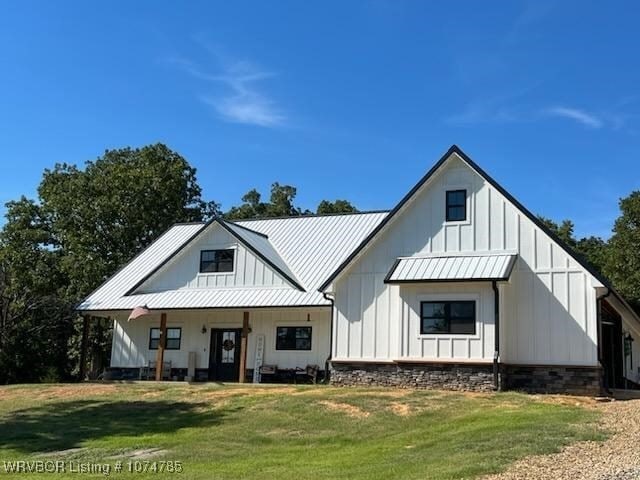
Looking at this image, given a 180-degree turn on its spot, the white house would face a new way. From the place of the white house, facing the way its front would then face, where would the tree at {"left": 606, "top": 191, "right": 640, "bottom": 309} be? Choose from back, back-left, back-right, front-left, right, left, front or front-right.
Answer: front-right

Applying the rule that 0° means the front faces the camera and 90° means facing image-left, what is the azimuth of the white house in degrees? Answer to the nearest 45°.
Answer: approximately 0°

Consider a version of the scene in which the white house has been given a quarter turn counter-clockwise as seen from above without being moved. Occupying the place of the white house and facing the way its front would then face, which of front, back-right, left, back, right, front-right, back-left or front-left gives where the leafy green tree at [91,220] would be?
back-left
